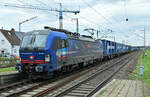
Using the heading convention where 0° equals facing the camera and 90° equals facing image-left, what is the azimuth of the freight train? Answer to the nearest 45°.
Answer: approximately 45°
